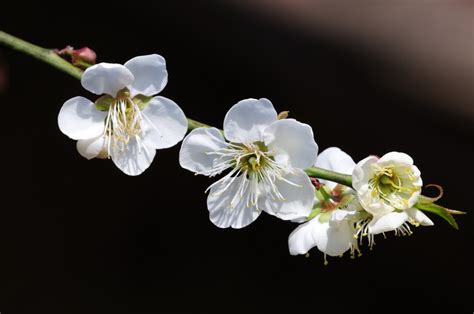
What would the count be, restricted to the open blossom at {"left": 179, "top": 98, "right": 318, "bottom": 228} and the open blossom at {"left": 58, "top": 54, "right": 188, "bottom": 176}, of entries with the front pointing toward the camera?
2

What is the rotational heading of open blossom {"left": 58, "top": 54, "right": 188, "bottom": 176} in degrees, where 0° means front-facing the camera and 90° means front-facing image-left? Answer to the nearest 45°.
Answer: approximately 0°
